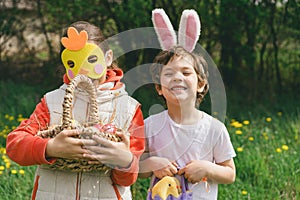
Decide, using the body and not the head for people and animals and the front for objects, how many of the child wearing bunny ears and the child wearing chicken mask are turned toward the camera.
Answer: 2

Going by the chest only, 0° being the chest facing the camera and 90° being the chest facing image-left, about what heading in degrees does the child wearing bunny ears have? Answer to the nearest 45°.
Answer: approximately 0°

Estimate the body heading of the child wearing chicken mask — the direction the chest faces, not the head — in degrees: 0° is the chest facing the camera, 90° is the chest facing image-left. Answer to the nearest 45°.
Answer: approximately 0°
